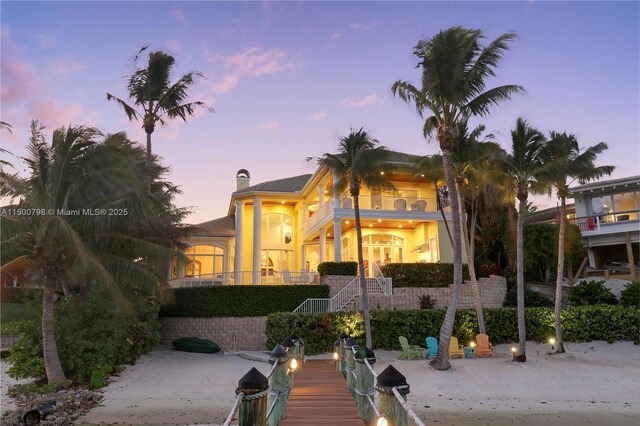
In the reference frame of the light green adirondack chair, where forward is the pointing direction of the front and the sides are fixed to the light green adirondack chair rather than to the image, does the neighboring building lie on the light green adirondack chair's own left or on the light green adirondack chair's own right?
on the light green adirondack chair's own left

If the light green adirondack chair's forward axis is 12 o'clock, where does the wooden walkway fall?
The wooden walkway is roughly at 2 o'clock from the light green adirondack chair.

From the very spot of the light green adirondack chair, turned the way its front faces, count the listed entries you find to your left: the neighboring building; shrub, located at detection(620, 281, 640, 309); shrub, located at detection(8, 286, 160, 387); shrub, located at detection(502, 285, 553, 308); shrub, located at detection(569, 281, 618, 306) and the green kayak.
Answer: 4

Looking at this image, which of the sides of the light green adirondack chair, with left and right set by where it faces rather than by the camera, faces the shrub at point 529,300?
left

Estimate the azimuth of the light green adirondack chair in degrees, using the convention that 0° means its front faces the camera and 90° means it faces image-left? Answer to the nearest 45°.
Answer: approximately 315°

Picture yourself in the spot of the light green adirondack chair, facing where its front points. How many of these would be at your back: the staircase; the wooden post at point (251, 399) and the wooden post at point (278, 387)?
1

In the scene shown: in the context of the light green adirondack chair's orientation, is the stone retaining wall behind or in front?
behind

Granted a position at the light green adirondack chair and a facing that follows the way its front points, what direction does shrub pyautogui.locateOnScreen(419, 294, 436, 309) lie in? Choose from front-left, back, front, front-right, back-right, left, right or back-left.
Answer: back-left

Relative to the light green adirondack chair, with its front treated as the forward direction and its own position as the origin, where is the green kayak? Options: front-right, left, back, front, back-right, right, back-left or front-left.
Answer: back-right

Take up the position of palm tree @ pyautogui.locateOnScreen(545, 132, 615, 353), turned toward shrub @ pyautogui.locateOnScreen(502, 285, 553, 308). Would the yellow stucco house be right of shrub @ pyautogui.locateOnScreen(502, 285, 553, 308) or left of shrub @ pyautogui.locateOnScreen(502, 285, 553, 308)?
left

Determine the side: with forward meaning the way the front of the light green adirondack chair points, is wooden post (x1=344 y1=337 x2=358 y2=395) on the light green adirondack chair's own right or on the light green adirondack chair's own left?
on the light green adirondack chair's own right

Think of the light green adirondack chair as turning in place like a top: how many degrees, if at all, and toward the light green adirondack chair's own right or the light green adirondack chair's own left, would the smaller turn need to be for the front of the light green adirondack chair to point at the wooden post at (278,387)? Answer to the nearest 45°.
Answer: approximately 45° to the light green adirondack chair's own right

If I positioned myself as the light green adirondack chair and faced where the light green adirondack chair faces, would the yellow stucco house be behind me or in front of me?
behind

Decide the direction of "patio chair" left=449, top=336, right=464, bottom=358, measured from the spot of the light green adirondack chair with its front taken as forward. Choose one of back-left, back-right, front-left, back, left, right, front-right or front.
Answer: front-left
